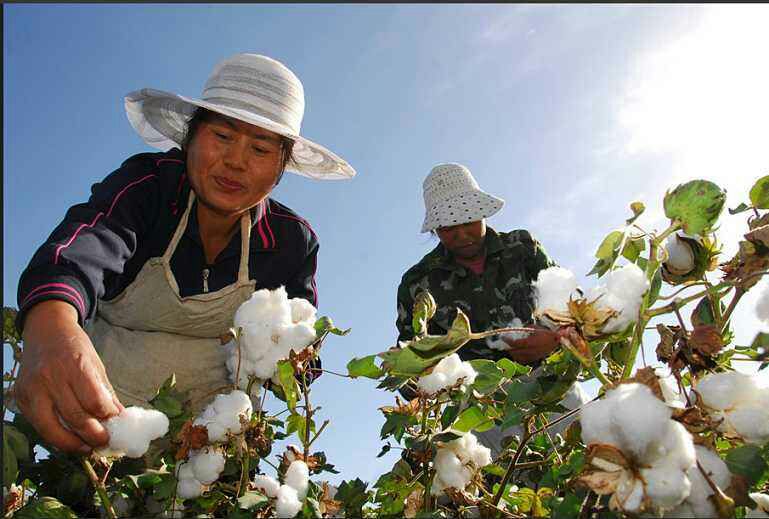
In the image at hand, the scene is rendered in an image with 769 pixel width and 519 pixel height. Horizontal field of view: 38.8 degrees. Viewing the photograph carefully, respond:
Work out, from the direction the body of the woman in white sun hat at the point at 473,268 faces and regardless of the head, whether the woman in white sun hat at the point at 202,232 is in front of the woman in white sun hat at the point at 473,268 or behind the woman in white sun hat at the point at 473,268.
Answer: in front

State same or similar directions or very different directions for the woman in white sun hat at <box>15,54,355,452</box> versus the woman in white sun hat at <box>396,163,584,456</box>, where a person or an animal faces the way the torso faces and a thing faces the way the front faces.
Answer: same or similar directions

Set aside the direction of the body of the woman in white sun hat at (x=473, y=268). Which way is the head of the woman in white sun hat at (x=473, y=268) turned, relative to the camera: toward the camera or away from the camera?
toward the camera

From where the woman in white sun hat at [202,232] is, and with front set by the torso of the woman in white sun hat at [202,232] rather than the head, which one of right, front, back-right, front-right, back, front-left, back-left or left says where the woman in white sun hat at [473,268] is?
back-left

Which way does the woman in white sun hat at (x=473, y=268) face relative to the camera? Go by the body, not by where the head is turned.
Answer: toward the camera

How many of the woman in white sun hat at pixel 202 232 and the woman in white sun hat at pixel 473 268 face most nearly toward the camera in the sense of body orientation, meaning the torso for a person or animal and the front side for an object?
2
